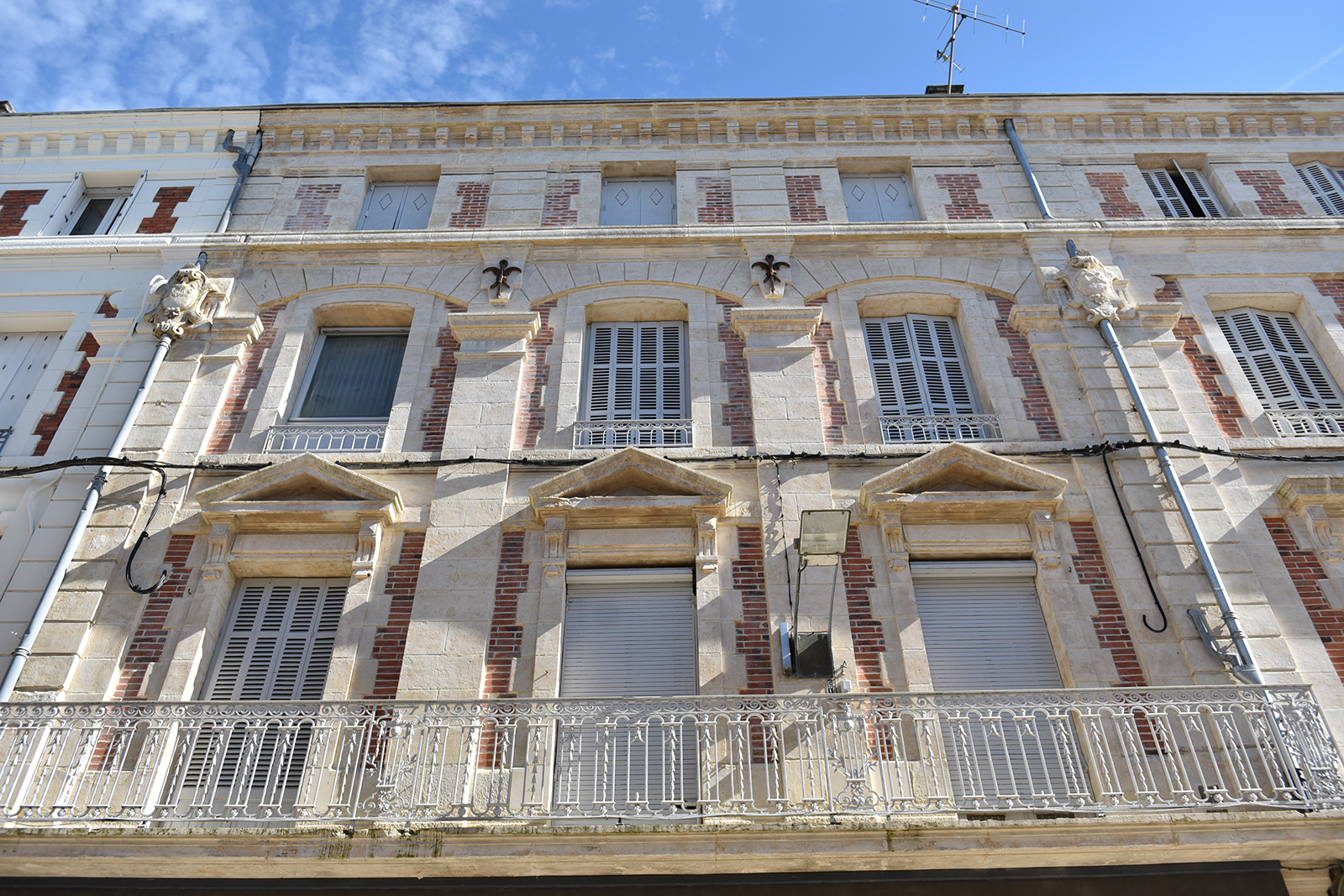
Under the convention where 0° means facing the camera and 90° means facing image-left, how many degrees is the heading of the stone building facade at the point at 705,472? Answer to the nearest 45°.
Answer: approximately 0°
